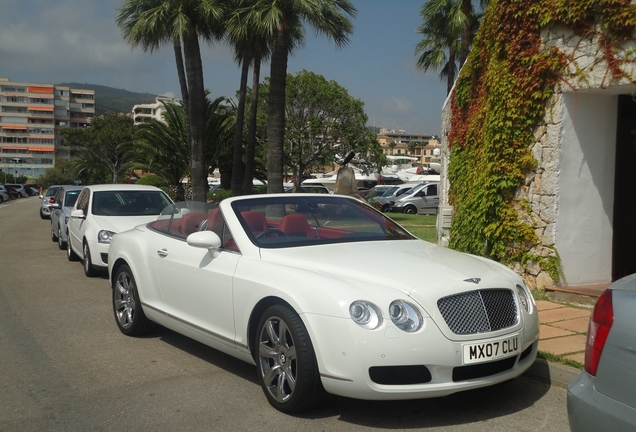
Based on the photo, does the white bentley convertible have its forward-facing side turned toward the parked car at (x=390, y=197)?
no

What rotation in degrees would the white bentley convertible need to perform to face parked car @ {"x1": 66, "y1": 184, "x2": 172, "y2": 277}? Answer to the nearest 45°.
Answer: approximately 180°

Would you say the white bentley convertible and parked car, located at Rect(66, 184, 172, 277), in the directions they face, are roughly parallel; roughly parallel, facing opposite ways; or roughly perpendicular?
roughly parallel

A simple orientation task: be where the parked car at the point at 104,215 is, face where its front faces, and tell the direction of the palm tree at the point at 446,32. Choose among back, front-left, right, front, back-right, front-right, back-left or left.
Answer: left

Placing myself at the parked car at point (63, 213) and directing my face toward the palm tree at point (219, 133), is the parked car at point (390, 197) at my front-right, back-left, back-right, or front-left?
front-right

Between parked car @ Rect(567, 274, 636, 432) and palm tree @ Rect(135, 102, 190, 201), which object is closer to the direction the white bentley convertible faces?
the parked car

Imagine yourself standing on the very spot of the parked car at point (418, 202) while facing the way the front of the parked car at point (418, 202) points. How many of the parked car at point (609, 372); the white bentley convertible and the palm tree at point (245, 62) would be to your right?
0

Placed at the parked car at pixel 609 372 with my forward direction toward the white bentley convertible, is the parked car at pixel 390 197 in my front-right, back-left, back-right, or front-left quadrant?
front-right

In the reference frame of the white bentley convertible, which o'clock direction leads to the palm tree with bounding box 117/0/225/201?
The palm tree is roughly at 7 o'clock from the white bentley convertible.

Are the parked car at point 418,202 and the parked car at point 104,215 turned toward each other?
no

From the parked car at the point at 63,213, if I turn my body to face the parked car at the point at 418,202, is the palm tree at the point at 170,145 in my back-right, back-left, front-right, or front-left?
front-left

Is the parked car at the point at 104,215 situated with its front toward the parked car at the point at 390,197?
no

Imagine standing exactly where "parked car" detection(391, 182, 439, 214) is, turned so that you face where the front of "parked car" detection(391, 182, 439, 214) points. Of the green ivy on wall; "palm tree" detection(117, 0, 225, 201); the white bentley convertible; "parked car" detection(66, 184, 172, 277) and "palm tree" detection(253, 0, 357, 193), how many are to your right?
0

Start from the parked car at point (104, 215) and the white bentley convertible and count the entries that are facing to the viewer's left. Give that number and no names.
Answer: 0

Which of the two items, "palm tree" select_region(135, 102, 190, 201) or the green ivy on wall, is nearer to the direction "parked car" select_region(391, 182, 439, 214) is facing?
the palm tree

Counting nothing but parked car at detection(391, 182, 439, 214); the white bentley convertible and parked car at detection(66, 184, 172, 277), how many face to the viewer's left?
1

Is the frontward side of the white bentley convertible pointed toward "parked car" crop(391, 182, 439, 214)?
no

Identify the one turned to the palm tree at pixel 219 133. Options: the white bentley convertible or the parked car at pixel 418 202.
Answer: the parked car

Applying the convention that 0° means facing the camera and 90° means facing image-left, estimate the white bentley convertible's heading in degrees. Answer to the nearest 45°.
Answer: approximately 315°

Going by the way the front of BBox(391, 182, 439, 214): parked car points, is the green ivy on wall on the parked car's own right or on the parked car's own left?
on the parked car's own left

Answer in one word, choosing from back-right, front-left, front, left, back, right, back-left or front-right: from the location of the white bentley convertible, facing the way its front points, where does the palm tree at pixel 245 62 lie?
back-left

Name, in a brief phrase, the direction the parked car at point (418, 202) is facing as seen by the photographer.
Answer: facing to the left of the viewer

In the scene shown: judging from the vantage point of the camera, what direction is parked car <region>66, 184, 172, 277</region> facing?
facing the viewer and to the right of the viewer
